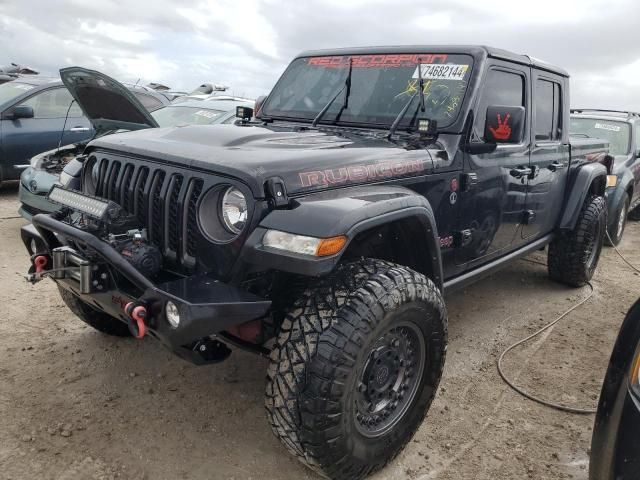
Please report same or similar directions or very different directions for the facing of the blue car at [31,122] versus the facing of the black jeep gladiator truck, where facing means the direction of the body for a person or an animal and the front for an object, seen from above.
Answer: same or similar directions

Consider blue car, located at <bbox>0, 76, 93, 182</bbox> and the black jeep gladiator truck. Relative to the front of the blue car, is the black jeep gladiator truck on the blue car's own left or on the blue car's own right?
on the blue car's own left

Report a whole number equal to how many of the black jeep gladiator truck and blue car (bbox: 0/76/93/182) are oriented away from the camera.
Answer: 0

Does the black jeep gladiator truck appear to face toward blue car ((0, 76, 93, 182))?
no

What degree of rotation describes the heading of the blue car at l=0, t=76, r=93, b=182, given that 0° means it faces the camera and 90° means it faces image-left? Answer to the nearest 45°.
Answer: approximately 45°

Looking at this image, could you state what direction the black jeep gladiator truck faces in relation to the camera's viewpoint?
facing the viewer and to the left of the viewer
